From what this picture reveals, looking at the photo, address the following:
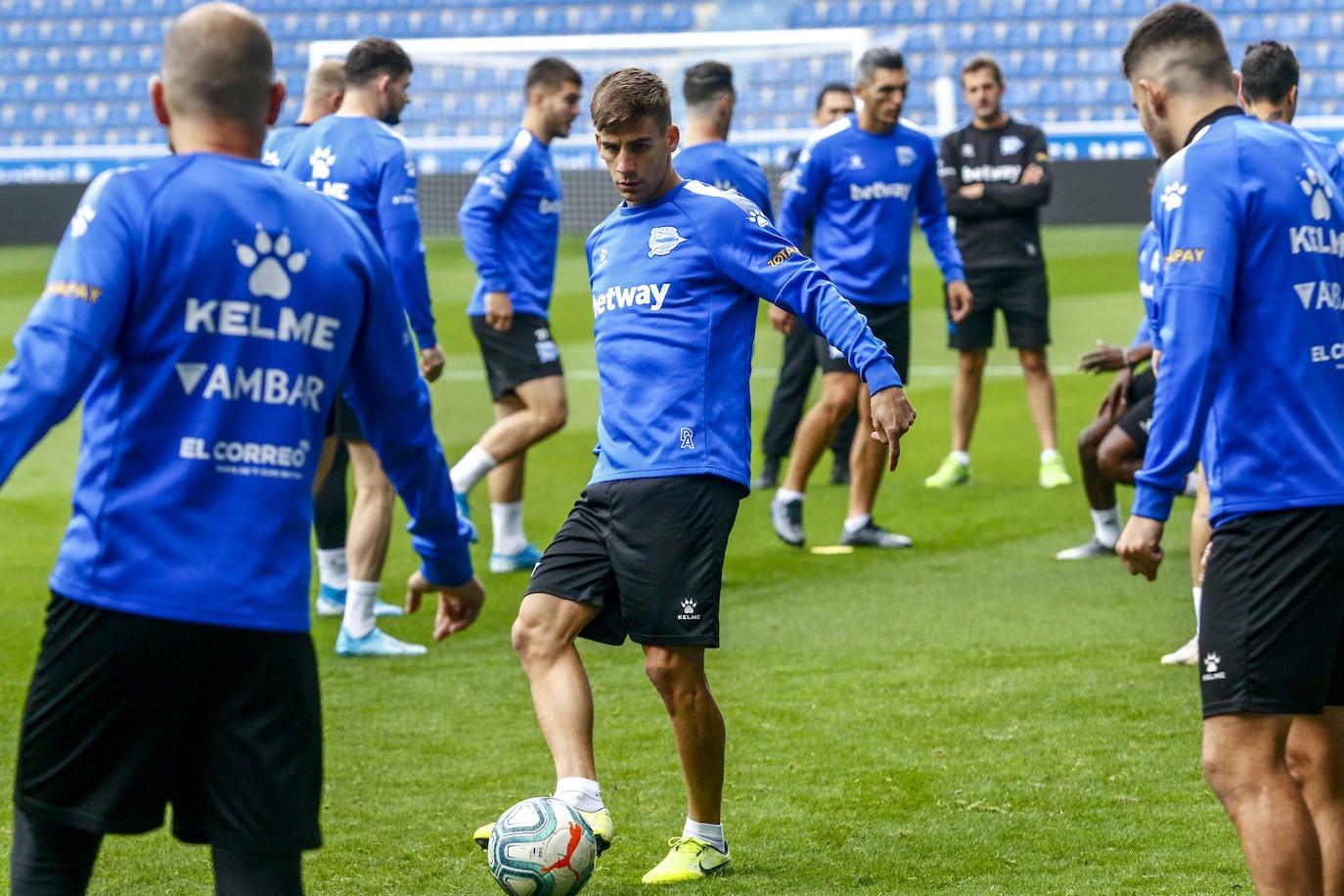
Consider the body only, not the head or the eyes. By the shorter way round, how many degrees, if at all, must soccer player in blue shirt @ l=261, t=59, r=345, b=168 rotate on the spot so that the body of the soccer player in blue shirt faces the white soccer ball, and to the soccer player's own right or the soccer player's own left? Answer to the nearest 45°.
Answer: approximately 135° to the soccer player's own right

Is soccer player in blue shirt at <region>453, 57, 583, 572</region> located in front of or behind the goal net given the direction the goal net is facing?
in front

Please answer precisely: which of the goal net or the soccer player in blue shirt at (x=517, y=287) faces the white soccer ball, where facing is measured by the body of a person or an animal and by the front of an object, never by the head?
the goal net

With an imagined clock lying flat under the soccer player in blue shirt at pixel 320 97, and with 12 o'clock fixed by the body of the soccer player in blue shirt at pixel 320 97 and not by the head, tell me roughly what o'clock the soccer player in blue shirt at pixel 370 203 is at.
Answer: the soccer player in blue shirt at pixel 370 203 is roughly at 4 o'clock from the soccer player in blue shirt at pixel 320 97.

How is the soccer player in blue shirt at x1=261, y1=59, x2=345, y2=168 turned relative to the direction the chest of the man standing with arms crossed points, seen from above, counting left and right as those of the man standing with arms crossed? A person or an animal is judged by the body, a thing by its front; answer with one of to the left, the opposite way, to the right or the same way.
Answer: the opposite way

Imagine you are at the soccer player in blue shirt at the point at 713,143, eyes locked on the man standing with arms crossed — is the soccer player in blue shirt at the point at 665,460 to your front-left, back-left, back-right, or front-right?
back-right

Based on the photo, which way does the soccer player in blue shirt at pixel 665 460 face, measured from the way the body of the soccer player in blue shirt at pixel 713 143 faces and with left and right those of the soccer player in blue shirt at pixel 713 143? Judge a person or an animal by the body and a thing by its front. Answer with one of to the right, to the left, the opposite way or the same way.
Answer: the opposite way

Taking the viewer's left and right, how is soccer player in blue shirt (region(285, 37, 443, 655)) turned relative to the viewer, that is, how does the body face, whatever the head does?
facing away from the viewer and to the right of the viewer

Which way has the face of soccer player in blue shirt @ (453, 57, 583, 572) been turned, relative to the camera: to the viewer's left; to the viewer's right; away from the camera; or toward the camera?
to the viewer's right

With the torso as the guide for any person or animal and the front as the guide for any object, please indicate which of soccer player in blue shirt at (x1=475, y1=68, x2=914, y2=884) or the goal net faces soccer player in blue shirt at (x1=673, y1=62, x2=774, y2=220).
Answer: the goal net

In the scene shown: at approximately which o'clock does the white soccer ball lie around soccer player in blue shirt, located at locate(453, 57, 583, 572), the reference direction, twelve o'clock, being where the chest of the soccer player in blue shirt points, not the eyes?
The white soccer ball is roughly at 3 o'clock from the soccer player in blue shirt.

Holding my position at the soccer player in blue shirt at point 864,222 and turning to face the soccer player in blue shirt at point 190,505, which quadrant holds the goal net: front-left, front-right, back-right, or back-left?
back-right

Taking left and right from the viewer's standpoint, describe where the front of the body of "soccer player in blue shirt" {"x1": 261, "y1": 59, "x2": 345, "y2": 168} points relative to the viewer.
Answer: facing away from the viewer and to the right of the viewer

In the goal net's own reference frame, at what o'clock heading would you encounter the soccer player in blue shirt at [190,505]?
The soccer player in blue shirt is roughly at 12 o'clock from the goal net.

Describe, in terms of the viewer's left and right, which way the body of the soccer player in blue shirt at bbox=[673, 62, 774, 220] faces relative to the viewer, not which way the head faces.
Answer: facing away from the viewer and to the right of the viewer
